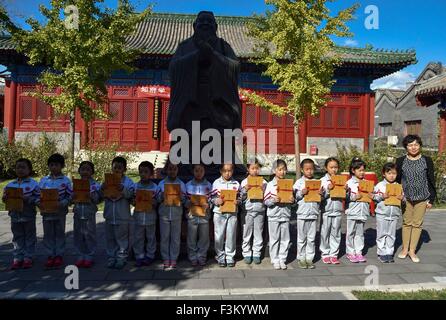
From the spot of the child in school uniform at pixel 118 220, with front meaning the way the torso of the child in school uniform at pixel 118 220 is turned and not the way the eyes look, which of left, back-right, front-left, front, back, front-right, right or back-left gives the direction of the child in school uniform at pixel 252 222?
back-left

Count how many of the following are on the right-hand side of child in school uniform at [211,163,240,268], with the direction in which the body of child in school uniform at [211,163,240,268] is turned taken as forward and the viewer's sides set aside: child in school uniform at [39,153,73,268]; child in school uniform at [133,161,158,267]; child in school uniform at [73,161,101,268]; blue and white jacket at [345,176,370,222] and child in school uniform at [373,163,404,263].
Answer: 3

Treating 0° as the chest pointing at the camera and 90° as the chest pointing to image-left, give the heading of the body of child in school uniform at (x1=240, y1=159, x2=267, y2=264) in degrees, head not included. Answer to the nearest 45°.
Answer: approximately 0°

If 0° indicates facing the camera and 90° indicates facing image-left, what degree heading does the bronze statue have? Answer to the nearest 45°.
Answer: approximately 0°

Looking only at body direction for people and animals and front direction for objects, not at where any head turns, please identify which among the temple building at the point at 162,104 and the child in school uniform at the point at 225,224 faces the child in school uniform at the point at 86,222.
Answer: the temple building
